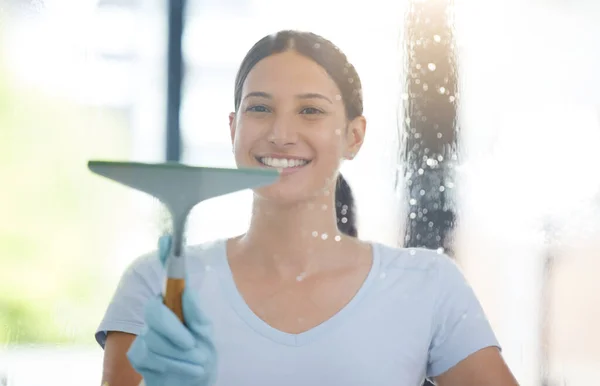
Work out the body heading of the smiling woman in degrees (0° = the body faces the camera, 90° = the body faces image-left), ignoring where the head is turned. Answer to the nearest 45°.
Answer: approximately 0°
